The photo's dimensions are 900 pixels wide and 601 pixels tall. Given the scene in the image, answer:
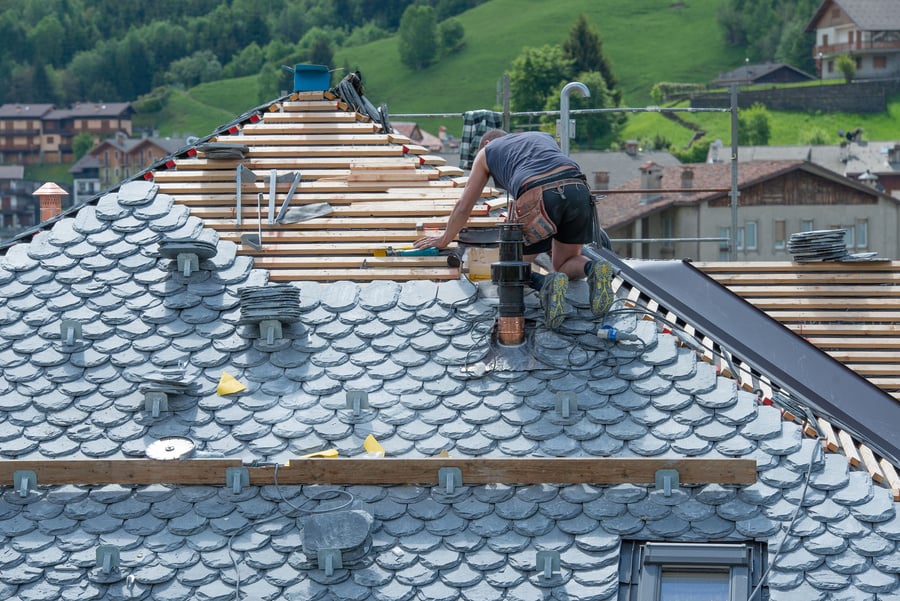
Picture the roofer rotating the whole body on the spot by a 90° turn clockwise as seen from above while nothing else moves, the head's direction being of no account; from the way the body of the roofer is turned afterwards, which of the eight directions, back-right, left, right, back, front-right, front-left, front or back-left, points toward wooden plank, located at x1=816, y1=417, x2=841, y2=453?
right

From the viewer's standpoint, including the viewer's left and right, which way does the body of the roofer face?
facing away from the viewer and to the left of the viewer

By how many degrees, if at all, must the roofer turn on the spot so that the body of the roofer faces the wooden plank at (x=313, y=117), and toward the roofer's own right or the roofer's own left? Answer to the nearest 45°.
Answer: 0° — they already face it

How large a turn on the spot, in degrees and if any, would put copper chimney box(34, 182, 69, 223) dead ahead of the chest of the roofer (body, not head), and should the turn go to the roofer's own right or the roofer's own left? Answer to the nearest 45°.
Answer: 0° — they already face it

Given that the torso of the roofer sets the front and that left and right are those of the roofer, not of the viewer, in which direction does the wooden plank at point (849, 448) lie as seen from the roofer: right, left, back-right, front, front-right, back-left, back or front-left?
back

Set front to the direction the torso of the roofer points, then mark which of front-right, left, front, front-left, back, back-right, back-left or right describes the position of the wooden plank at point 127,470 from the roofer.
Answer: left

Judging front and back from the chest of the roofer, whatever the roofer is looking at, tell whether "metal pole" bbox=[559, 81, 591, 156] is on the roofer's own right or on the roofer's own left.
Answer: on the roofer's own right

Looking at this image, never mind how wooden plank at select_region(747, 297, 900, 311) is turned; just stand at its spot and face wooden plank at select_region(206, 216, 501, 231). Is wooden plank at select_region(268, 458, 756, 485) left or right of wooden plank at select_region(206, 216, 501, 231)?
left

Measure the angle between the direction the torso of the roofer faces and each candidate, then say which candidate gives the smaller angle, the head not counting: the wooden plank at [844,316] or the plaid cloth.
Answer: the plaid cloth

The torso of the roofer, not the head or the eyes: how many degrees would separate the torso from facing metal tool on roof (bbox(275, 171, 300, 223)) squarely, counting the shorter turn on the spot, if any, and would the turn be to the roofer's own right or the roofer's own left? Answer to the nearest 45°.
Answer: approximately 45° to the roofer's own left

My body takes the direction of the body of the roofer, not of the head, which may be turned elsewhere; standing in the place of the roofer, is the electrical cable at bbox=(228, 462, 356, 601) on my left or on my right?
on my left

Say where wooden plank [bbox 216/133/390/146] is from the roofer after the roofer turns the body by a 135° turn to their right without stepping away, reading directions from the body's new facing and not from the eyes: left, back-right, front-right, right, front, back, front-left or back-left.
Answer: back-left

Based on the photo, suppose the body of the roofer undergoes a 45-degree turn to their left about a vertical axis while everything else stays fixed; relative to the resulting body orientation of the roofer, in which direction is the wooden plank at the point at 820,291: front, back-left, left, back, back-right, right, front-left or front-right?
back-right

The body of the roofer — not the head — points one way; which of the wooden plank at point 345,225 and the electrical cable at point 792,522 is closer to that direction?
the wooden plank

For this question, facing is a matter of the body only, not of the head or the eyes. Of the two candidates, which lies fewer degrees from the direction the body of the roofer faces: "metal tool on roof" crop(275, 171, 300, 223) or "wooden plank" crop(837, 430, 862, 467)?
the metal tool on roof
